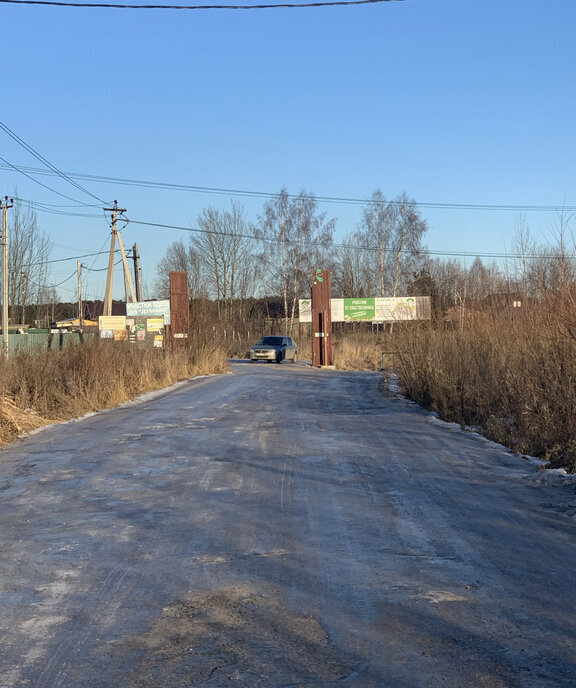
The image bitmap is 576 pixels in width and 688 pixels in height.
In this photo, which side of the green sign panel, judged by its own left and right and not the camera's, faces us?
front

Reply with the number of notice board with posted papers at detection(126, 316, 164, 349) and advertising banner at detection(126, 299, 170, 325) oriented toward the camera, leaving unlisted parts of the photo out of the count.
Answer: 2

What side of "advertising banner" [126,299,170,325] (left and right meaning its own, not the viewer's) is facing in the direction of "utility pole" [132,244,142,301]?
back

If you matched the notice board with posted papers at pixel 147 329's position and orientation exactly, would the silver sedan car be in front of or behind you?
behind

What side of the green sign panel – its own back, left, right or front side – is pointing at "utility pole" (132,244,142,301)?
right

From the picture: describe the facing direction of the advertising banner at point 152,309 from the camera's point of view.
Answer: facing the viewer

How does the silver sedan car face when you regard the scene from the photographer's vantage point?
facing the viewer and to the left of the viewer

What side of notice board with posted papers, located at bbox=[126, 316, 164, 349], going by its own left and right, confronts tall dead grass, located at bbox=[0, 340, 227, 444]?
front

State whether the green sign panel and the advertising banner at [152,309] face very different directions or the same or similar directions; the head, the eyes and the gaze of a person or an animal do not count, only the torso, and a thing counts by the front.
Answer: same or similar directions

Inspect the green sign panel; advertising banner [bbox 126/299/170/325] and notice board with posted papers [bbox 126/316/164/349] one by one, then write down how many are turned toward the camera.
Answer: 3

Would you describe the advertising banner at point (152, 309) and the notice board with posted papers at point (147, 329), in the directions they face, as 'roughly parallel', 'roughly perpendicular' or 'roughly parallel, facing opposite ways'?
roughly parallel
